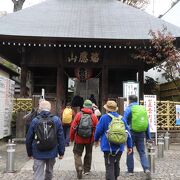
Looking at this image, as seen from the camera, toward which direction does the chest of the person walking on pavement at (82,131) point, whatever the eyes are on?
away from the camera

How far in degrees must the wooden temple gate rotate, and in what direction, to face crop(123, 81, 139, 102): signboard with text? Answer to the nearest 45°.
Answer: approximately 45° to its left

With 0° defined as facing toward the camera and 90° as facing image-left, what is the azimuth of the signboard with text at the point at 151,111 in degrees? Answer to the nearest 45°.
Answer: approximately 0°

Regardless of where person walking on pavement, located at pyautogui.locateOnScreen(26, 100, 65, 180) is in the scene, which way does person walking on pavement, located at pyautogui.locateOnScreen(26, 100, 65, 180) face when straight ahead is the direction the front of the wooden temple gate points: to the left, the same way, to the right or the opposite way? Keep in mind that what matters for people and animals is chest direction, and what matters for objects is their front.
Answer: the opposite way

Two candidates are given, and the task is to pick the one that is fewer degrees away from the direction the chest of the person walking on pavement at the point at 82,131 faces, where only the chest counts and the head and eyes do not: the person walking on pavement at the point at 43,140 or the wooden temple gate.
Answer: the wooden temple gate

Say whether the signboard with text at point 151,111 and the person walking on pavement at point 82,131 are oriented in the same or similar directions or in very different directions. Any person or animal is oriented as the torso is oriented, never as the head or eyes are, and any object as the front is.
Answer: very different directions

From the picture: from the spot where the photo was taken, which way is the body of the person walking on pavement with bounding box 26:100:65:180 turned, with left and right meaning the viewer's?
facing away from the viewer

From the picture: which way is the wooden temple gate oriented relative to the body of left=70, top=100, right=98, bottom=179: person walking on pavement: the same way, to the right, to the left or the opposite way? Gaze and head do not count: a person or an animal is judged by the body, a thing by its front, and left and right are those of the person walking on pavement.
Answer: the opposite way

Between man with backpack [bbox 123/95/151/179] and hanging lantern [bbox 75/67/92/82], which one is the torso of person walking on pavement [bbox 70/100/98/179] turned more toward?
the hanging lantern
